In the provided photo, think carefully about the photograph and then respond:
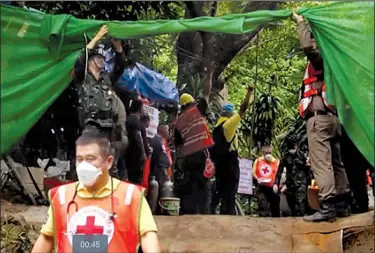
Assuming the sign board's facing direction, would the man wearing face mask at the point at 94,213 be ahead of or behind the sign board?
ahead

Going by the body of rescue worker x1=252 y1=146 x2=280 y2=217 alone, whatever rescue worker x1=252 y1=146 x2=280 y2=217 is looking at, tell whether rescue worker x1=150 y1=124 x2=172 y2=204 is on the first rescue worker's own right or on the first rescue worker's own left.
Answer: on the first rescue worker's own right

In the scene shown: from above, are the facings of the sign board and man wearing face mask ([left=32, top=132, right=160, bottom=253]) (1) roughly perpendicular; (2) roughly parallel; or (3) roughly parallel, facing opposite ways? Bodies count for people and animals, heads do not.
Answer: roughly parallel

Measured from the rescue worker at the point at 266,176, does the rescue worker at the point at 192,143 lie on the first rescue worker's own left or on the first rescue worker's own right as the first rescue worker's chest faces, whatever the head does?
on the first rescue worker's own right

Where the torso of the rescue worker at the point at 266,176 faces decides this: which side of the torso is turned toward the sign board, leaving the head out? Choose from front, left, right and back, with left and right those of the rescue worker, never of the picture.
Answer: right

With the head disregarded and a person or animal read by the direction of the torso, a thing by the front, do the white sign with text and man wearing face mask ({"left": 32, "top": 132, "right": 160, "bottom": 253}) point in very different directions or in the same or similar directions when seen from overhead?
same or similar directions

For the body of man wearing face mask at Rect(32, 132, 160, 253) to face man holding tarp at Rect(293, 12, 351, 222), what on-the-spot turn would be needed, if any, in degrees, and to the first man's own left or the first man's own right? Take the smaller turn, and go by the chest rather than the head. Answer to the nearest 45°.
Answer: approximately 135° to the first man's own left

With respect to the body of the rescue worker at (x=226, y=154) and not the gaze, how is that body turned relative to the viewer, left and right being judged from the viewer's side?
facing away from the viewer and to the right of the viewer

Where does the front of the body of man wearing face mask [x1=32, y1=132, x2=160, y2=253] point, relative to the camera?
toward the camera
